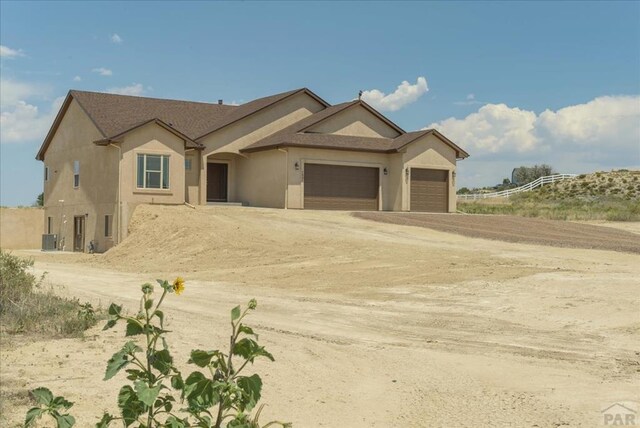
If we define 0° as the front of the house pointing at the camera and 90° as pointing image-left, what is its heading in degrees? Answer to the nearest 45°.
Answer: approximately 315°

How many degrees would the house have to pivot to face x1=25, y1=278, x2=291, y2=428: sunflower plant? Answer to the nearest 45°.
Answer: approximately 45° to its right

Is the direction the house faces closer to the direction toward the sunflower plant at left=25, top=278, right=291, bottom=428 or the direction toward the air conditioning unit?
the sunflower plant

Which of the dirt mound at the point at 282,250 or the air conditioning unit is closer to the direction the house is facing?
the dirt mound

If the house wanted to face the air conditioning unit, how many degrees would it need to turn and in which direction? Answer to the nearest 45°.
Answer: approximately 135° to its right

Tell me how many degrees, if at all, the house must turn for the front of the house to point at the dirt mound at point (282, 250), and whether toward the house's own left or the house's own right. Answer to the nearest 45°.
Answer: approximately 45° to the house's own right
